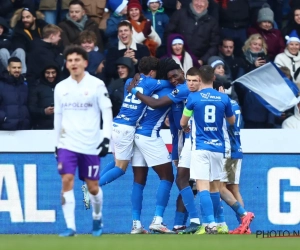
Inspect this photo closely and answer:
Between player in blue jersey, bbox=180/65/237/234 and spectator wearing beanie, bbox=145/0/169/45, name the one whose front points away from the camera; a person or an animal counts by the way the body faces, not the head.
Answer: the player in blue jersey

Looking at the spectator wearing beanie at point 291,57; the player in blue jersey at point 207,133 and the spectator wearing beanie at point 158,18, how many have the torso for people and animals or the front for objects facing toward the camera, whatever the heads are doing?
2

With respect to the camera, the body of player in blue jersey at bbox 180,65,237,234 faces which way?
away from the camera

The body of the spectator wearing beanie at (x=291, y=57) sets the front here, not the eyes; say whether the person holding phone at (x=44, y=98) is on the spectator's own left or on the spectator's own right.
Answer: on the spectator's own right

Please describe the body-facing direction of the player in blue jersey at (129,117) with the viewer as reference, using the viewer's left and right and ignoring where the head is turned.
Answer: facing away from the viewer and to the right of the viewer

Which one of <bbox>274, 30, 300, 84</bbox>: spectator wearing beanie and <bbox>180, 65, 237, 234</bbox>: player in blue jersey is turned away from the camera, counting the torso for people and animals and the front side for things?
the player in blue jersey
